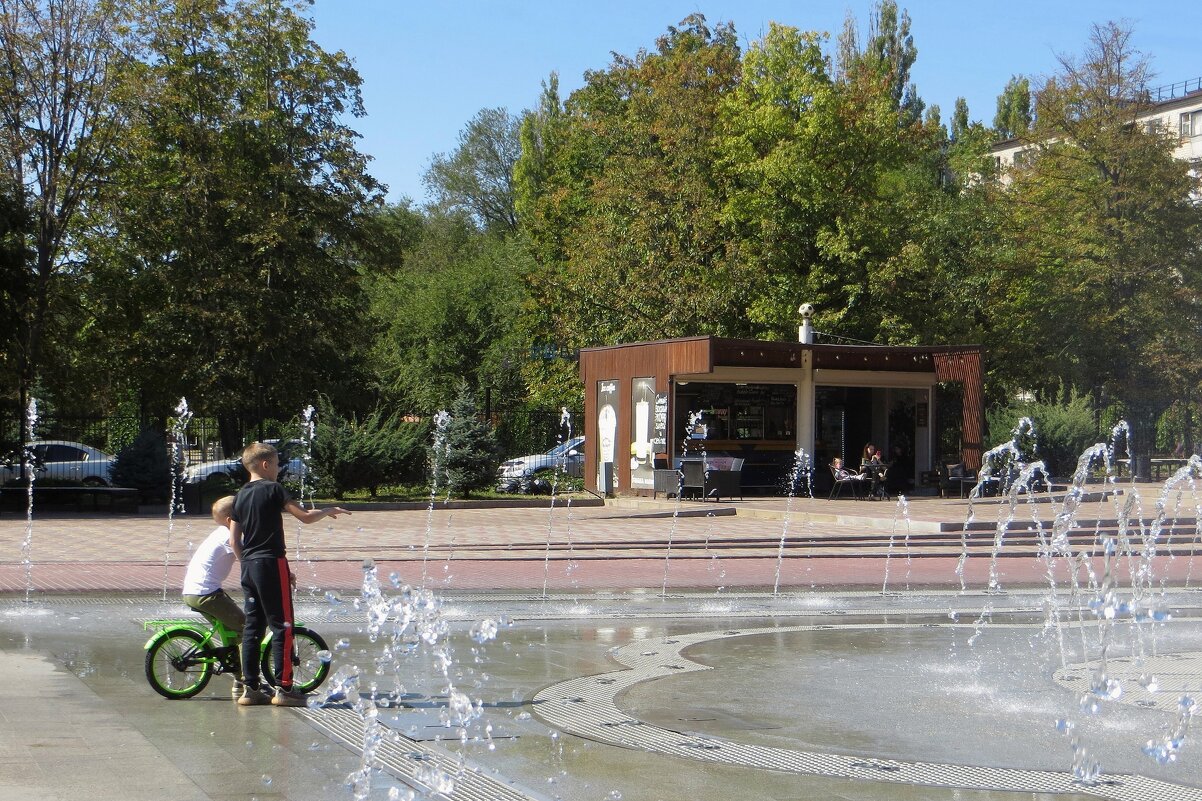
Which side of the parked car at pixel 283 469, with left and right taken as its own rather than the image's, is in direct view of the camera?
left

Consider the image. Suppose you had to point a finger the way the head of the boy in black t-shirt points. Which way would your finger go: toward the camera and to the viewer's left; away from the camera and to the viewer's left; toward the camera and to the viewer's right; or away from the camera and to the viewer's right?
away from the camera and to the viewer's right

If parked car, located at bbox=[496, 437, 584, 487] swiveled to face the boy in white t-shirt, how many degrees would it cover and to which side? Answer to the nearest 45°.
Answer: approximately 45° to its left

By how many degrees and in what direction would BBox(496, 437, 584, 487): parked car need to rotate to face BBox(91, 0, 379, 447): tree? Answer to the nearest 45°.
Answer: approximately 45° to its right

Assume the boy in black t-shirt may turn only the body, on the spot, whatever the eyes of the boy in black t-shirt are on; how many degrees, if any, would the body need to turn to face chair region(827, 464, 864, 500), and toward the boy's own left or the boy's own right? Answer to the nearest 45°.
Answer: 0° — they already face it

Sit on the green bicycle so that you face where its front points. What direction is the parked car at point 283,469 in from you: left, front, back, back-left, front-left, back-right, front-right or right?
left

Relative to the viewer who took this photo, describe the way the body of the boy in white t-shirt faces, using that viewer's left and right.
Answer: facing to the right of the viewer

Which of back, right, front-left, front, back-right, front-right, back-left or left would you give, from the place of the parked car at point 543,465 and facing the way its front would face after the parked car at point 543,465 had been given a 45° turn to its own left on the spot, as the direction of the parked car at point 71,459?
right

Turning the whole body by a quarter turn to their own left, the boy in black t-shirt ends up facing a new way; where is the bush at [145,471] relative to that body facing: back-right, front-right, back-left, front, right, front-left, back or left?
front-right

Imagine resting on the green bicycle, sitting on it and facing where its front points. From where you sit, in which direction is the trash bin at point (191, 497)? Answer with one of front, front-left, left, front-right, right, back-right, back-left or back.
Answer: left

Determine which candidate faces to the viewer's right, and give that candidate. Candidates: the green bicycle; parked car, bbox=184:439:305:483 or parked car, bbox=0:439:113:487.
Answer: the green bicycle

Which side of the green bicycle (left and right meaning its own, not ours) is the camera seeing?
right

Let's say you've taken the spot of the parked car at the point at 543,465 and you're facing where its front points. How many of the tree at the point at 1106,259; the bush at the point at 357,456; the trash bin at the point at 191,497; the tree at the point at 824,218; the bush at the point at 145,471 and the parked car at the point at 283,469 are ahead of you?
4
